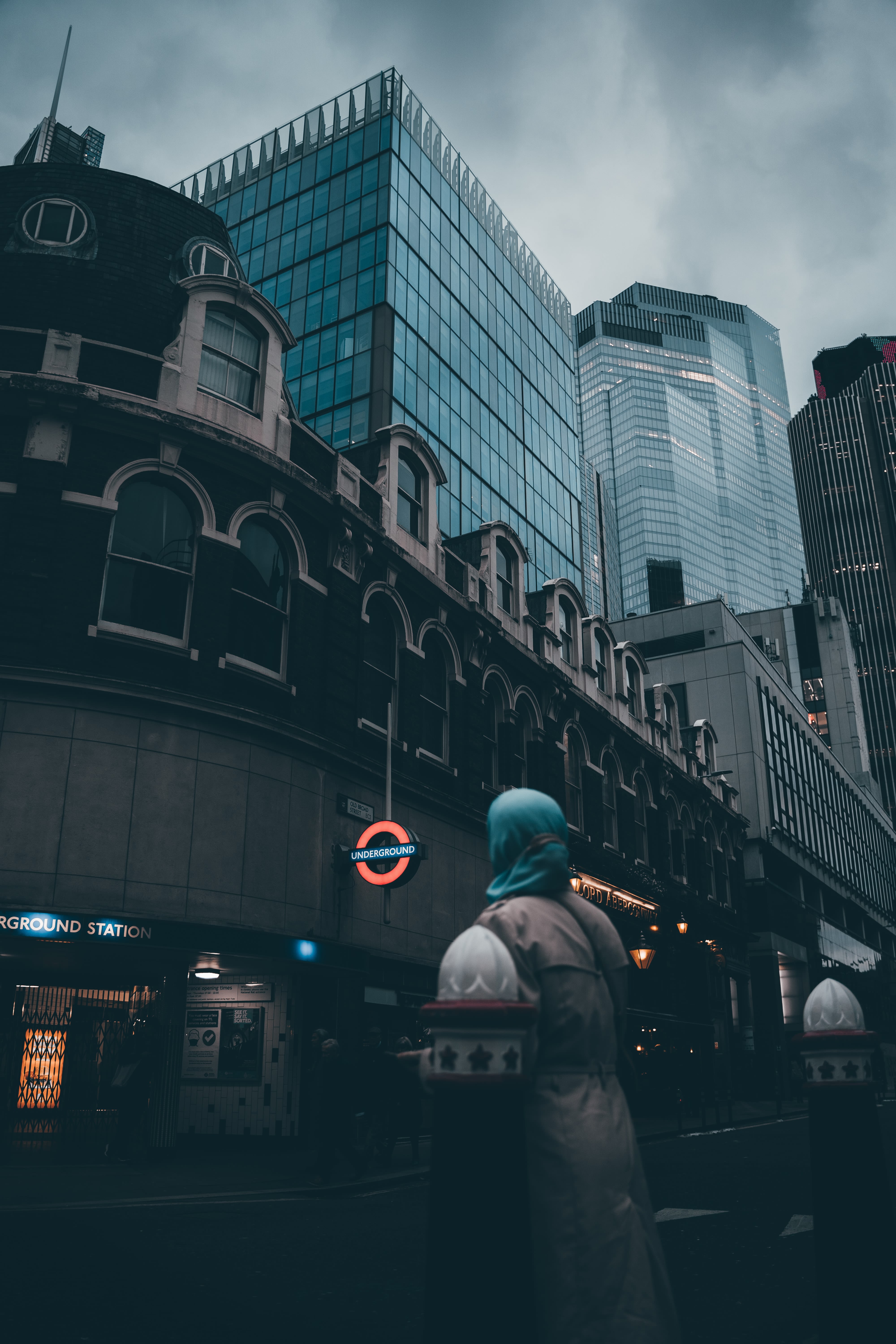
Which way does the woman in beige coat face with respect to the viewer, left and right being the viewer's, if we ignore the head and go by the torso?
facing away from the viewer and to the left of the viewer

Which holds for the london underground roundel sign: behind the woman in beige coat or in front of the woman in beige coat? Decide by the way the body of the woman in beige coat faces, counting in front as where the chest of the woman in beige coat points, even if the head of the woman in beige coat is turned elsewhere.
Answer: in front

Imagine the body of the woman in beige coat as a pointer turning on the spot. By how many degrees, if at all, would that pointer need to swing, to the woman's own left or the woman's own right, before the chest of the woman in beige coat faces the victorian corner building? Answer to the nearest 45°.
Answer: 0° — they already face it

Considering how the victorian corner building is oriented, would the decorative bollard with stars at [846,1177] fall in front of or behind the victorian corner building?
in front

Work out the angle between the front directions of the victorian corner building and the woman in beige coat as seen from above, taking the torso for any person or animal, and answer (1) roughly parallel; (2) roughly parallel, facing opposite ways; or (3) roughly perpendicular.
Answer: roughly parallel, facing opposite ways

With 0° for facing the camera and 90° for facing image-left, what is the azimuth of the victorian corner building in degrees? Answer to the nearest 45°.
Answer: approximately 315°

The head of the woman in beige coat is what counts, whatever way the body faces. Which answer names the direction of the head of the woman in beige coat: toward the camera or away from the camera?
away from the camera

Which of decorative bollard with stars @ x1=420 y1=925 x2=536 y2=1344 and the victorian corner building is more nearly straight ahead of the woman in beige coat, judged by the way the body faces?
the victorian corner building
